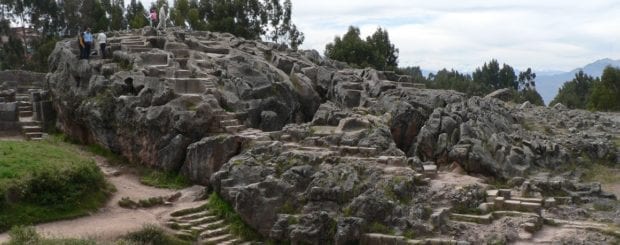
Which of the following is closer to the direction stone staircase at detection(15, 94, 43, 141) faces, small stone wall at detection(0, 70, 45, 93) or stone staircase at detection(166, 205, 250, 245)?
the stone staircase

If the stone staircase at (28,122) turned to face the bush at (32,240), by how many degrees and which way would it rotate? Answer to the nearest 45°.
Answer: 0° — it already faces it

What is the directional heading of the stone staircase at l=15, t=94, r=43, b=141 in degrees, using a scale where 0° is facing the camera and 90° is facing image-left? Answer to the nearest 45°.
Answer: approximately 0°
